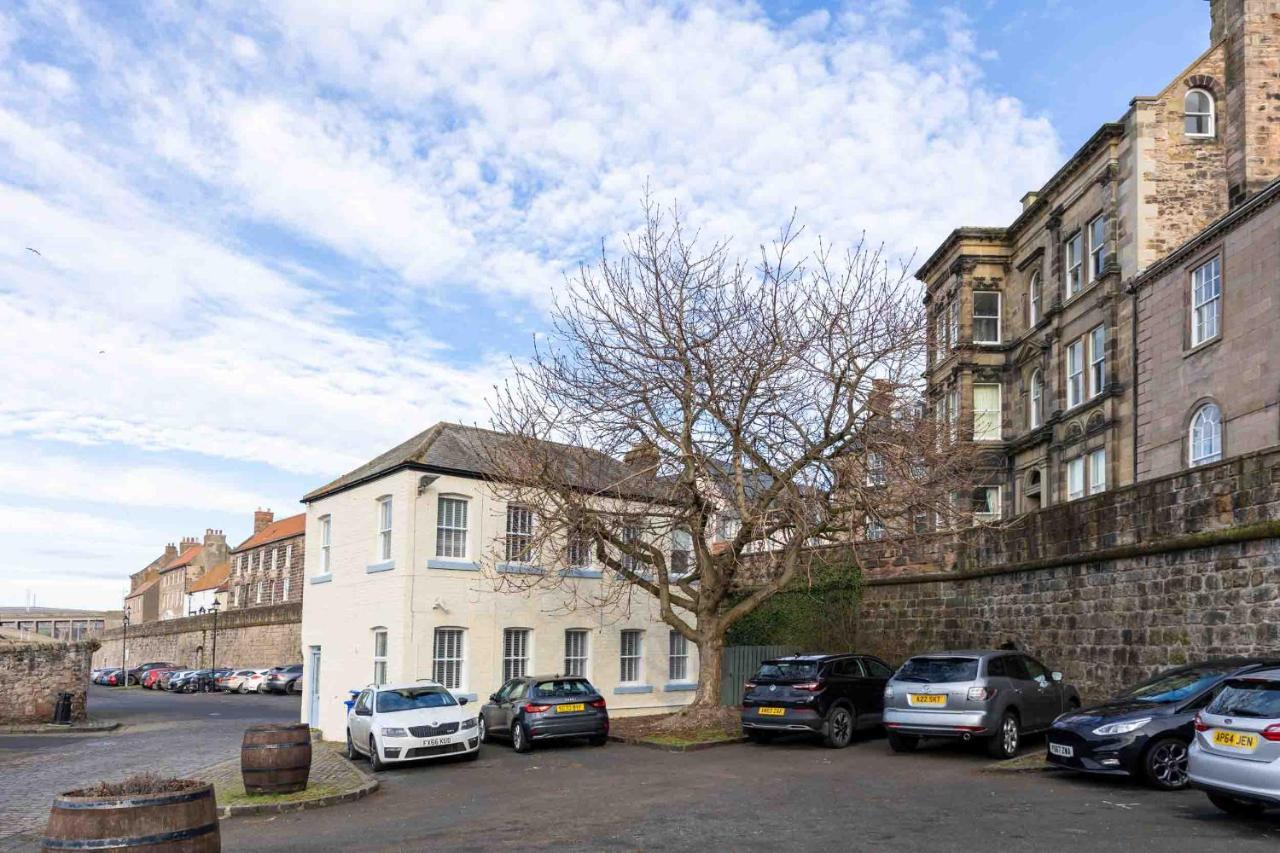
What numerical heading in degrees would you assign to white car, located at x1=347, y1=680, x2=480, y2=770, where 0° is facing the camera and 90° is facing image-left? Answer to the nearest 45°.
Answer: approximately 315°

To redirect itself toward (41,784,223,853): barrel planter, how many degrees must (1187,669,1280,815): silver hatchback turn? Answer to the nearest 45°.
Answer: approximately 180°

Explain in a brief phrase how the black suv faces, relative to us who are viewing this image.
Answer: facing away from the viewer and to the right of the viewer

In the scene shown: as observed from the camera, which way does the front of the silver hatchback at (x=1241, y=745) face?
facing away from the viewer and to the right of the viewer

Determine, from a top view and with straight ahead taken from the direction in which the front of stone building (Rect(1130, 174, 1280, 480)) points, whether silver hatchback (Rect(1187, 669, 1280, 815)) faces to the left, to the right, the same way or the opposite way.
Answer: the opposite way

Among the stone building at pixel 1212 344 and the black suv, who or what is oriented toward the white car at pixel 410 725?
the stone building

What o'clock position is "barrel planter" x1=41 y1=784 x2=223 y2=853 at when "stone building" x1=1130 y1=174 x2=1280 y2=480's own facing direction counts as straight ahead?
The barrel planter is roughly at 11 o'clock from the stone building.

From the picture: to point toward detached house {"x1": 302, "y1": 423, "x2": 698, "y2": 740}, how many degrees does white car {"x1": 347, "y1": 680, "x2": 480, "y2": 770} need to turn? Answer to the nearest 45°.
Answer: approximately 135° to its left
